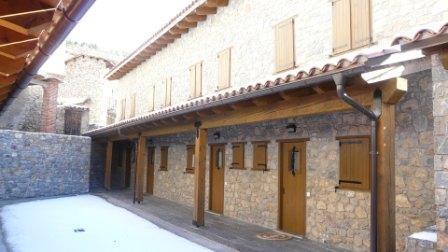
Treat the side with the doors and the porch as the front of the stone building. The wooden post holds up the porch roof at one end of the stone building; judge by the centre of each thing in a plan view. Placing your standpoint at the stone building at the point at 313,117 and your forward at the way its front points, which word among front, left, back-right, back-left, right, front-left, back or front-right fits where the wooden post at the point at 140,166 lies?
right
